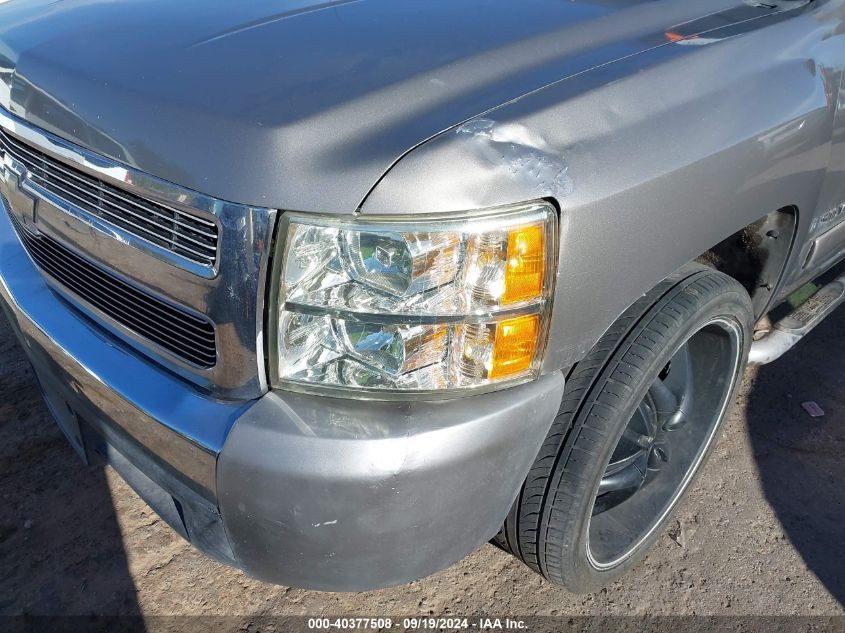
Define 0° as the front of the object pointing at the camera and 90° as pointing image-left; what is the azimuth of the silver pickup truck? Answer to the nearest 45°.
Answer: approximately 45°
